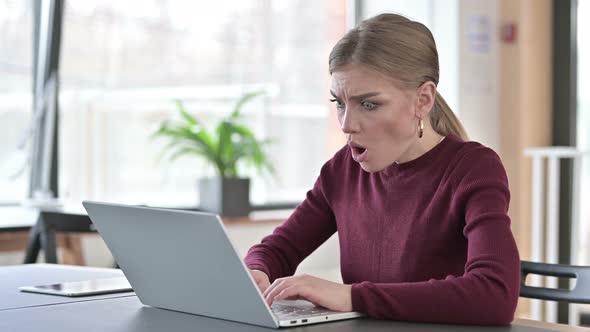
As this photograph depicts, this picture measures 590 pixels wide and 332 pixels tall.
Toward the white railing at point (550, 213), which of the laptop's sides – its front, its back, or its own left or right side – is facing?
front

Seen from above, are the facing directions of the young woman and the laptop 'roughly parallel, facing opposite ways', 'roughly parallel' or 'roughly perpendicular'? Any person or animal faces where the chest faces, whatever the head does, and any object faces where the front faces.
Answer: roughly parallel, facing opposite ways

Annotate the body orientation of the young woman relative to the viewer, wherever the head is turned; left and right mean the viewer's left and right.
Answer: facing the viewer and to the left of the viewer

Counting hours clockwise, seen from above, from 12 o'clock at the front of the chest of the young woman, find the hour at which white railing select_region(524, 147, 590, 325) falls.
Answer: The white railing is roughly at 5 o'clock from the young woman.

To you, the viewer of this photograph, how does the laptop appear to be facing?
facing away from the viewer and to the right of the viewer

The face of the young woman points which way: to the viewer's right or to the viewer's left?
to the viewer's left

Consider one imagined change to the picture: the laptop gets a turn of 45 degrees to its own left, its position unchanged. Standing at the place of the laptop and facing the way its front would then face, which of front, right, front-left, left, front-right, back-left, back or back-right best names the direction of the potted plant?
front
